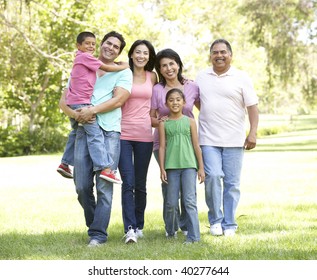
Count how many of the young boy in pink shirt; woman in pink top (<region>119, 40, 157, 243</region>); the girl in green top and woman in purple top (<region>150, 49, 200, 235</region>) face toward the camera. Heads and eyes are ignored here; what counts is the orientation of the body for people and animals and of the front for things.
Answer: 3

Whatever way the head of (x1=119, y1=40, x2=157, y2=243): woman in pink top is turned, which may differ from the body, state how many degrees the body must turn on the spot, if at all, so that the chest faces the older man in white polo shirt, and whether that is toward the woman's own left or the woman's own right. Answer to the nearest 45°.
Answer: approximately 90° to the woman's own left
